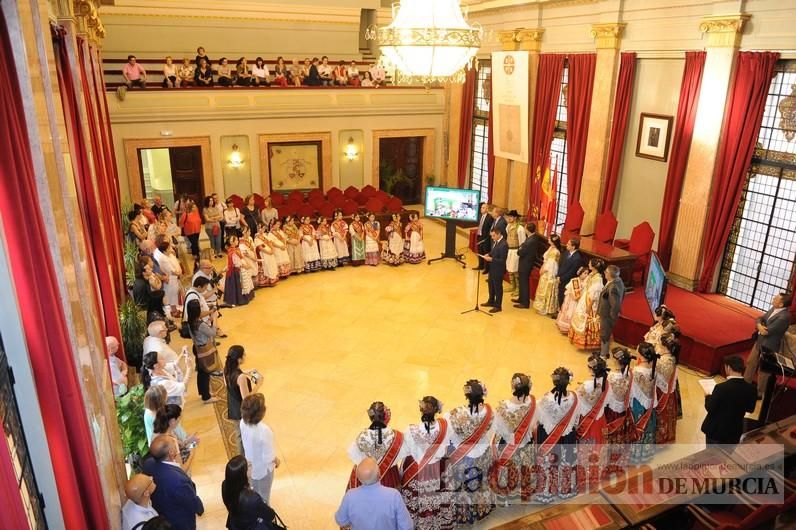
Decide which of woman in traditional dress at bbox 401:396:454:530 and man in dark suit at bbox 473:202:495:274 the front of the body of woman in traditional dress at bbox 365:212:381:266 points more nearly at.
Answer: the woman in traditional dress

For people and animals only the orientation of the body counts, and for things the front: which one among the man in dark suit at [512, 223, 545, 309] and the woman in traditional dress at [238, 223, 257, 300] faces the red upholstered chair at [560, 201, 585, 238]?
the woman in traditional dress

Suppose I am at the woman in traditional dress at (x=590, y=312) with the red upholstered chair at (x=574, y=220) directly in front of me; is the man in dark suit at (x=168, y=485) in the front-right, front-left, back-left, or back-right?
back-left

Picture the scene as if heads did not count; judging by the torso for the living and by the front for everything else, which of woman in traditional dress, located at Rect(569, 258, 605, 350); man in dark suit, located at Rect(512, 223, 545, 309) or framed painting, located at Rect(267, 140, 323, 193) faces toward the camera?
the framed painting

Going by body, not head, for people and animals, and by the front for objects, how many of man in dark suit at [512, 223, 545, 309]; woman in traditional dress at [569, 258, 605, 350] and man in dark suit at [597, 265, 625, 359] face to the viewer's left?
3

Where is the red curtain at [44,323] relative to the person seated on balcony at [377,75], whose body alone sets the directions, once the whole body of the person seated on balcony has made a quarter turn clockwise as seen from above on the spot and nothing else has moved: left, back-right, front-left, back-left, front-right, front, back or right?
left

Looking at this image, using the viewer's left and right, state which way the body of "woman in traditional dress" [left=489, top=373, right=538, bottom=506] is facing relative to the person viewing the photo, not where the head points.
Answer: facing away from the viewer

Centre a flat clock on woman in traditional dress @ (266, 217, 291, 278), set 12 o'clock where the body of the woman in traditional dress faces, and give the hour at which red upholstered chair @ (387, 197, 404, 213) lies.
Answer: The red upholstered chair is roughly at 9 o'clock from the woman in traditional dress.

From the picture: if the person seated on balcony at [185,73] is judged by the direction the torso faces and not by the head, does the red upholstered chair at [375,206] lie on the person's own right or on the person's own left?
on the person's own left

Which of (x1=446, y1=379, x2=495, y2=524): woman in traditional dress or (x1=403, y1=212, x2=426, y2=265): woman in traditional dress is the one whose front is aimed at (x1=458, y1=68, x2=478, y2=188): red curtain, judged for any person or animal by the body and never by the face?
(x1=446, y1=379, x2=495, y2=524): woman in traditional dress

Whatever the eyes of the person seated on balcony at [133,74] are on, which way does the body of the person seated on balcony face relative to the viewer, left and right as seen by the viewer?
facing the viewer

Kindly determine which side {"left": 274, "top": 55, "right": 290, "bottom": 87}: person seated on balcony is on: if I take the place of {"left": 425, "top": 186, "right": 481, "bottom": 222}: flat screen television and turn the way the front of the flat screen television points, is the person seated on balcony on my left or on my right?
on my right

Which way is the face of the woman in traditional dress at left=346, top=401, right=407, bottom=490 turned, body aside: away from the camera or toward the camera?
away from the camera

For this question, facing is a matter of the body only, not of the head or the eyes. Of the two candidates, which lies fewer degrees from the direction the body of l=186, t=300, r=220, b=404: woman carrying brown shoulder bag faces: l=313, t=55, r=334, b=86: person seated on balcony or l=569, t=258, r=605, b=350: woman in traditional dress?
the woman in traditional dress

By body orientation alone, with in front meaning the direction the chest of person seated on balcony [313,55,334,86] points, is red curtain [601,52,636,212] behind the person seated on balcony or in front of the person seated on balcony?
in front

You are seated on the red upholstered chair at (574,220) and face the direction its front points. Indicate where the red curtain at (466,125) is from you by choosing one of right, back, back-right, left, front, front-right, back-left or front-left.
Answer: right

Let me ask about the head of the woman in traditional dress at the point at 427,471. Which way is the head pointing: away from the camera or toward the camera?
away from the camera

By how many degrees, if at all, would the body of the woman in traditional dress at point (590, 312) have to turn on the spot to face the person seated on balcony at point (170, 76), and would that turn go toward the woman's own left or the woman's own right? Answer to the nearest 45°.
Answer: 0° — they already face them

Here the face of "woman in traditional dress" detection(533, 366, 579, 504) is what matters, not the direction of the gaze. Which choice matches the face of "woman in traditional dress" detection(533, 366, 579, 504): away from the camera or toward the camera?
away from the camera

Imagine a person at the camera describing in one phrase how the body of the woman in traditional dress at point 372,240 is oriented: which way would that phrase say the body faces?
toward the camera
